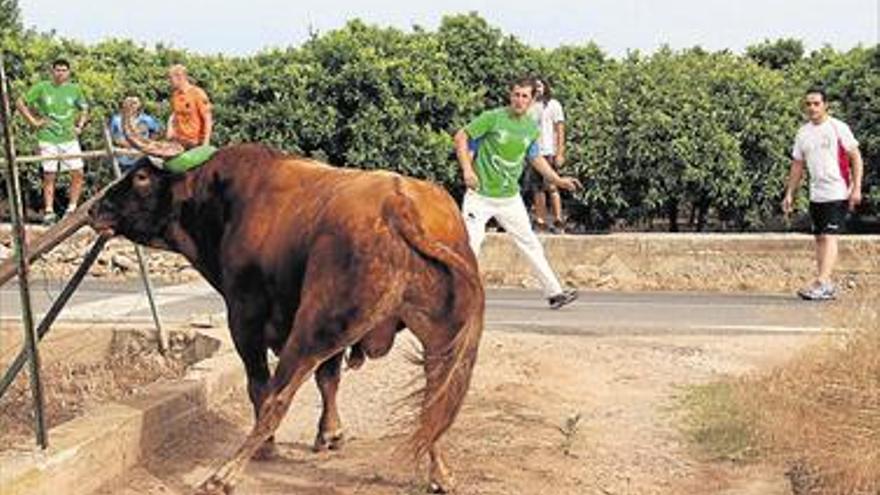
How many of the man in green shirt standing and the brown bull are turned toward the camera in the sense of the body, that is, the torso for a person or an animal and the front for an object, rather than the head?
1

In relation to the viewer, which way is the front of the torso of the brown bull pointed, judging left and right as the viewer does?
facing away from the viewer and to the left of the viewer

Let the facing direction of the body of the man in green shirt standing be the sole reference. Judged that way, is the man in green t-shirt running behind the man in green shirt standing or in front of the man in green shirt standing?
in front

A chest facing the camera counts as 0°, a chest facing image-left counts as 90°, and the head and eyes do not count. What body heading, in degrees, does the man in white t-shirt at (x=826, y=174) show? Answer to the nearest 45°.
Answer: approximately 45°

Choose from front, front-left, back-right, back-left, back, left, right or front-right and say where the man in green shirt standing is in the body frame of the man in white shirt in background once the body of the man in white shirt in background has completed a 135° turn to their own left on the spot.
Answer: back

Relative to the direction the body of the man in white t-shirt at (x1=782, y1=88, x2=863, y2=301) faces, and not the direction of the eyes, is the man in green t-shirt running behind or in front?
in front

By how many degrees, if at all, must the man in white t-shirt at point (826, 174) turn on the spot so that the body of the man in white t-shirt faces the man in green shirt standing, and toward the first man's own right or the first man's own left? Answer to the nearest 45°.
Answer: approximately 45° to the first man's own right

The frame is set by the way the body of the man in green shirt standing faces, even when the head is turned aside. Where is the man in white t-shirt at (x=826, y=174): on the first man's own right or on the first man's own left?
on the first man's own left

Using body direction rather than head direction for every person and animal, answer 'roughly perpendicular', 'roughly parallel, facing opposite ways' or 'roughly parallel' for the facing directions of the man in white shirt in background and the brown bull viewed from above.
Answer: roughly perpendicular
